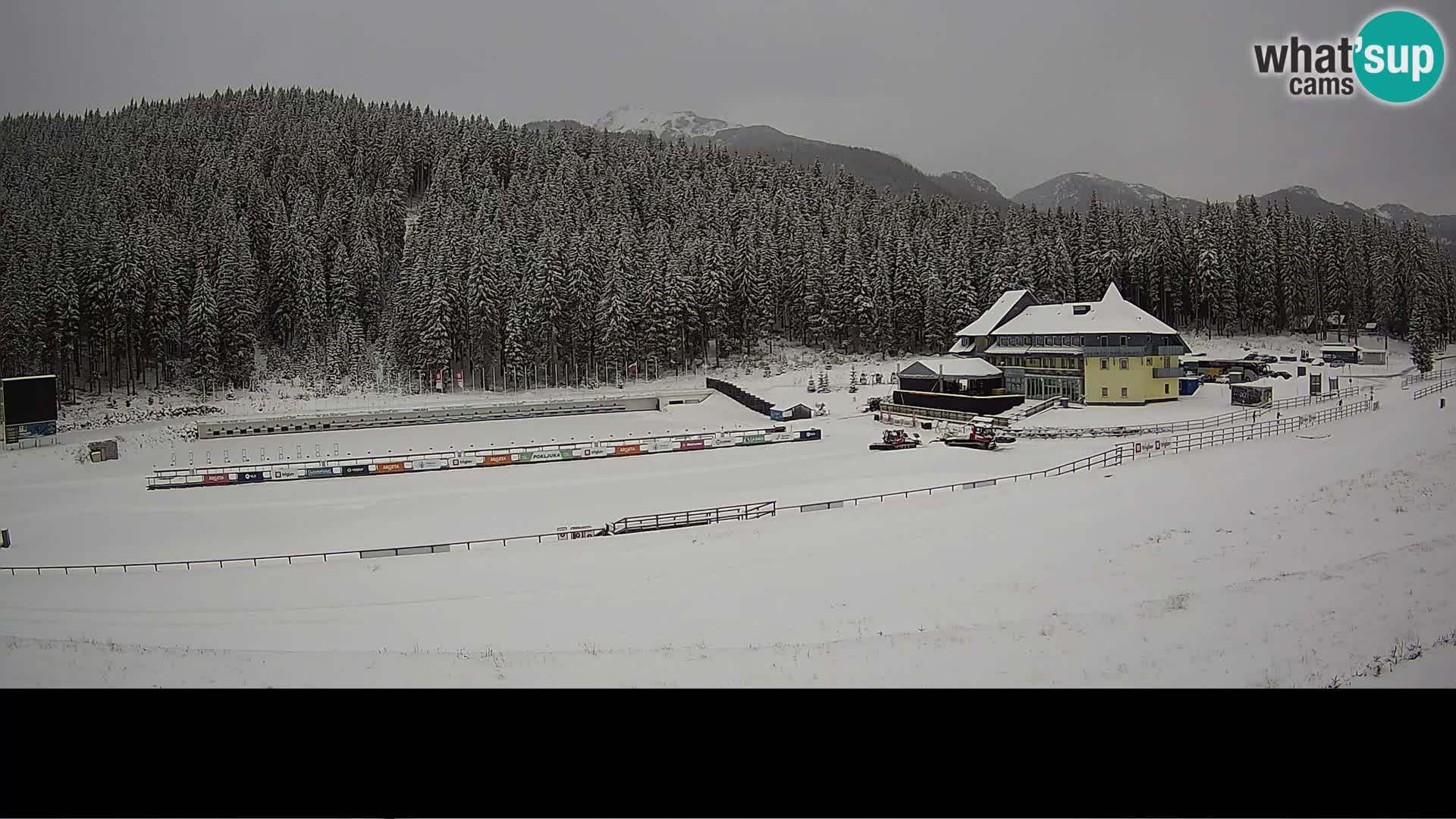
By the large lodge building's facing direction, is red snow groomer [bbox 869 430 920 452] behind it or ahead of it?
ahead

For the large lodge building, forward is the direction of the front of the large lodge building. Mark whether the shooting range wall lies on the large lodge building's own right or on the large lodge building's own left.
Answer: on the large lodge building's own right

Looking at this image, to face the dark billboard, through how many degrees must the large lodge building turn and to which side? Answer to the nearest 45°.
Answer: approximately 45° to its right

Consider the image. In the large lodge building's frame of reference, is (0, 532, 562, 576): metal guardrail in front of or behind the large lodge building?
in front

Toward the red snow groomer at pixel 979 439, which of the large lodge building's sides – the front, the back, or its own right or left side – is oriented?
front

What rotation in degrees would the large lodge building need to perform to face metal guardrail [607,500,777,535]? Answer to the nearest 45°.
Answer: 0° — it already faces it

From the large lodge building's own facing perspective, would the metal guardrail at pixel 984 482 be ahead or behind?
ahead

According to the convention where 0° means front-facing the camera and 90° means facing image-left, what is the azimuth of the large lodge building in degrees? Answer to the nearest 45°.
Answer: approximately 0°
